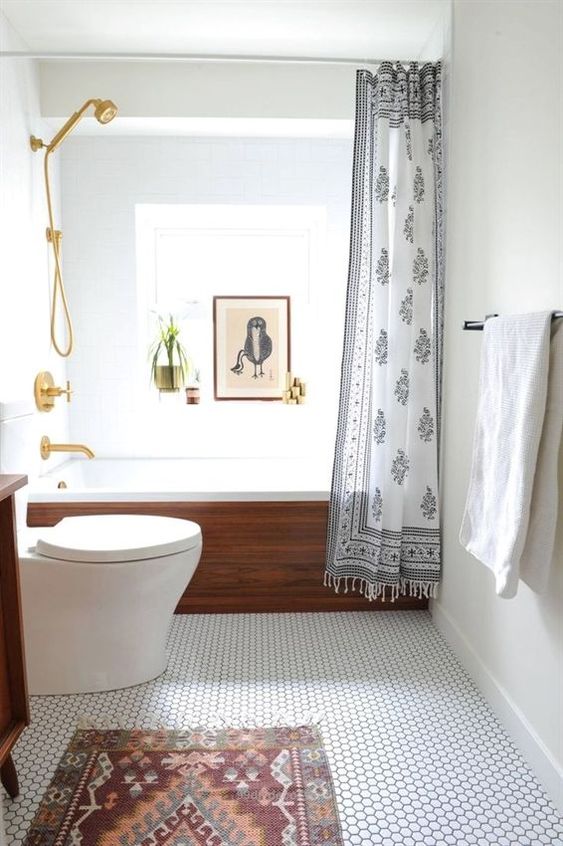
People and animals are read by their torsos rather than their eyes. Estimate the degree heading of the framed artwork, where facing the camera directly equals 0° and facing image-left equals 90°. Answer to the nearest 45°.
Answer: approximately 0°

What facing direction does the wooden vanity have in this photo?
to the viewer's right

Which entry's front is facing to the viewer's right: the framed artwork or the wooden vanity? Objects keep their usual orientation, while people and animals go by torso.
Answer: the wooden vanity

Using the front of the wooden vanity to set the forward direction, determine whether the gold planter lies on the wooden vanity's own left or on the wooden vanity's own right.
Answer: on the wooden vanity's own left

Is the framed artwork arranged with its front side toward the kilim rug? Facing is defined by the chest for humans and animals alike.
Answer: yes

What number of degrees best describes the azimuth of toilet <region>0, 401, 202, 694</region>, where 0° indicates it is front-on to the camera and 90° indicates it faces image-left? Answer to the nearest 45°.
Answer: approximately 270°

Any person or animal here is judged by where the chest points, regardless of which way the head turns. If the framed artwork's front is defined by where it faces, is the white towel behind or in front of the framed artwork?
in front

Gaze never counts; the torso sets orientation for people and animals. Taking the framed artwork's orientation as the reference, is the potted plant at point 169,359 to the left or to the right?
on its right

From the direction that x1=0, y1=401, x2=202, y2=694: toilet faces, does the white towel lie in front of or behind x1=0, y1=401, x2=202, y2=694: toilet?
in front
